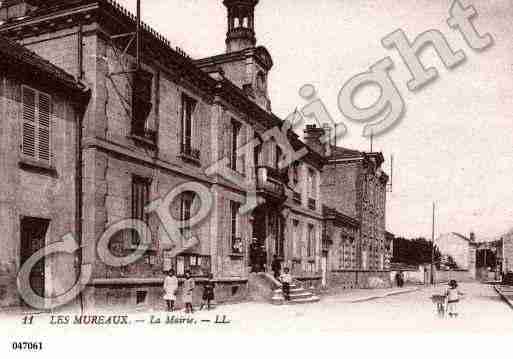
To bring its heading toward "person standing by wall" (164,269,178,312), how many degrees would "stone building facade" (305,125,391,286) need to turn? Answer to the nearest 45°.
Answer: approximately 45° to its right

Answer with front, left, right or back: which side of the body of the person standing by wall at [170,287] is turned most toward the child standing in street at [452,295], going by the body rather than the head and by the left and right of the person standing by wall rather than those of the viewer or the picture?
left

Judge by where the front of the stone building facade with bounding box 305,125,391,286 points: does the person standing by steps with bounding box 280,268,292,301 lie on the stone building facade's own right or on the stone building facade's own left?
on the stone building facade's own right

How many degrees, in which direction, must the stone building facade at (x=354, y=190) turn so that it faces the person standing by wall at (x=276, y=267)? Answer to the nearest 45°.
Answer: approximately 45° to its right

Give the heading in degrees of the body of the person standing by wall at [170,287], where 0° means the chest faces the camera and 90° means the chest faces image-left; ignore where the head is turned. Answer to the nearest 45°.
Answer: approximately 0°

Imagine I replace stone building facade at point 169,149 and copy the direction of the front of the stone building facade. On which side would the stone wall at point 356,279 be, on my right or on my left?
on my left

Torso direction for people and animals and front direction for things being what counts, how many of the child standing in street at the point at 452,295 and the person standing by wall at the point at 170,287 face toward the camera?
2

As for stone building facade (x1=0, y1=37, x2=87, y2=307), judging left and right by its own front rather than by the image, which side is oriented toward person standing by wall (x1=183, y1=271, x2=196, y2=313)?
left
